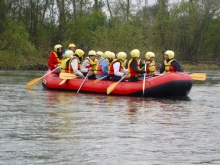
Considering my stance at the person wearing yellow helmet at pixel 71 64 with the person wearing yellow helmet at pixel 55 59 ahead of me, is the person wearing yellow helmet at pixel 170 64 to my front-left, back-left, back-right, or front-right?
back-right

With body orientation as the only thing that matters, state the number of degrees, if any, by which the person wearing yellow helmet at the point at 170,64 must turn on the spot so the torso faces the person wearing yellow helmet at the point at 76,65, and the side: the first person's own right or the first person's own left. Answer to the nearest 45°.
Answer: approximately 45° to the first person's own right
